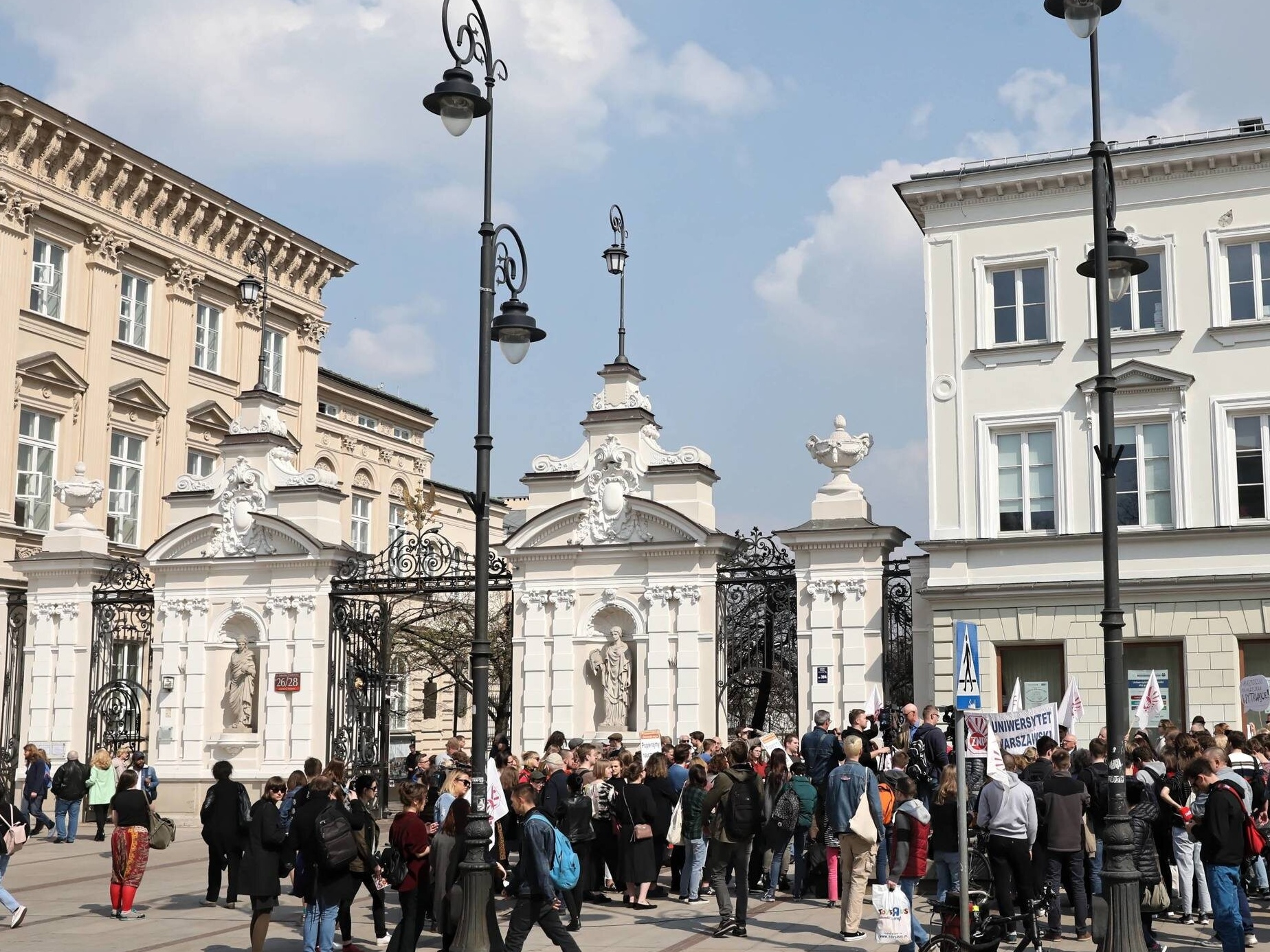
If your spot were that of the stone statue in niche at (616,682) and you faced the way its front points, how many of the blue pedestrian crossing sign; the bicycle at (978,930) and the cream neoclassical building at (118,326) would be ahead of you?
2

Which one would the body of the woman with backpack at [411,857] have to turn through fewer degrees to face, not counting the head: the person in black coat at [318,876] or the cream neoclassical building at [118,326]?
the cream neoclassical building

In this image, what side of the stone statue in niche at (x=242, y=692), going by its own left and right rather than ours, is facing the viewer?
front

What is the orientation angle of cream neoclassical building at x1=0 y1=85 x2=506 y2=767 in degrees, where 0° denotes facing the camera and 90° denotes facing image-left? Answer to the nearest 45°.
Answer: approximately 315°

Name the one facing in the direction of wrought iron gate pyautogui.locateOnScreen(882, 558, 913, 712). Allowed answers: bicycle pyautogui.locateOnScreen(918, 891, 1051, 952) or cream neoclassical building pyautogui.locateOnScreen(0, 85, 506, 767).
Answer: the cream neoclassical building

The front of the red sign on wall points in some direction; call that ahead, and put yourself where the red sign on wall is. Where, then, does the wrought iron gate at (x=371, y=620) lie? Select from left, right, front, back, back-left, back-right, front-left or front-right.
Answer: left

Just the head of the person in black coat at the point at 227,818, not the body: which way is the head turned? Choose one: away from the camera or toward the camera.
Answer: away from the camera

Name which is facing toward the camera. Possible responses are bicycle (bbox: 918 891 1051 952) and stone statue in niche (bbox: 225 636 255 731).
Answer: the stone statue in niche

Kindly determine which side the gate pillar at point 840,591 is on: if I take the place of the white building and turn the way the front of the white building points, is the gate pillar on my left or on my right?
on my right

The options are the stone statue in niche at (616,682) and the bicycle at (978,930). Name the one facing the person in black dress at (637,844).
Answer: the stone statue in niche

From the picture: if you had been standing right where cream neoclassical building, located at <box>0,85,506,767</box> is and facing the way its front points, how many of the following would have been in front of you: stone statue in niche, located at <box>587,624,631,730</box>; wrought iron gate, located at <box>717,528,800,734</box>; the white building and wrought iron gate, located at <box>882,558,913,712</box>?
4

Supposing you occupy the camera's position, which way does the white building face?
facing the viewer

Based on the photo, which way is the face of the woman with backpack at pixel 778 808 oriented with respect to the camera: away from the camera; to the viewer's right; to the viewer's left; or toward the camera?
away from the camera

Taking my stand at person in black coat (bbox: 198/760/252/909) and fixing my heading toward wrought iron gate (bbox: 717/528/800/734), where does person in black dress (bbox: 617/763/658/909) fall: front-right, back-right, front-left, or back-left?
front-right

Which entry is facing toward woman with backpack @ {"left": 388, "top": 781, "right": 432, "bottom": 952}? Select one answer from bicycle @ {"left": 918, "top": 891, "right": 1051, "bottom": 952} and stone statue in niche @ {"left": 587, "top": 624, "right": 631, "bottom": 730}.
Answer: the stone statue in niche
